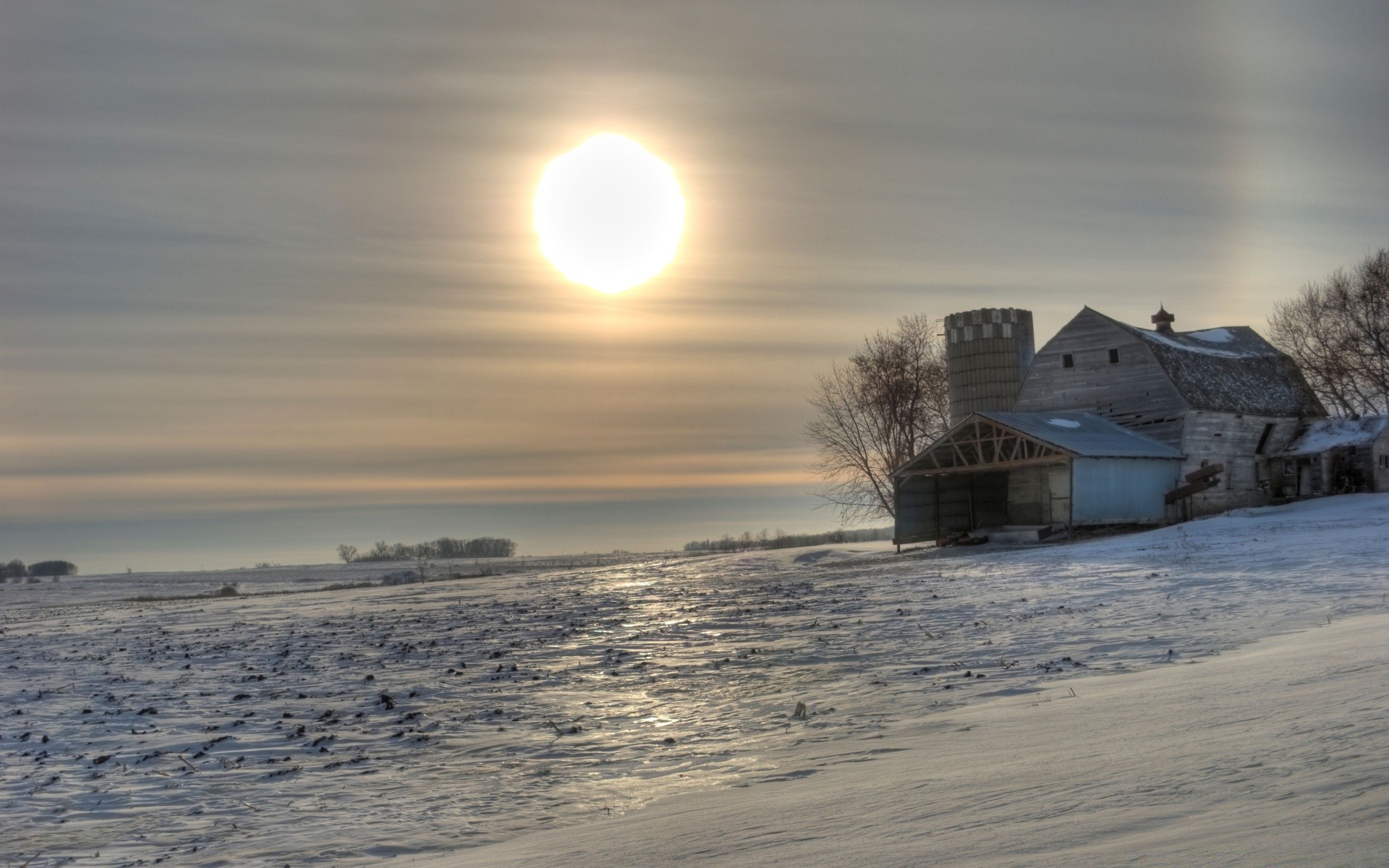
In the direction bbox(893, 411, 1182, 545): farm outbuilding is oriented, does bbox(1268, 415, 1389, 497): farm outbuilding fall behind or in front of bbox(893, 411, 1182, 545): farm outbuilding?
behind

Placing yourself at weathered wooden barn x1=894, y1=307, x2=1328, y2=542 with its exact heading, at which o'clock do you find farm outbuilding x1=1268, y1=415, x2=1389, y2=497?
The farm outbuilding is roughly at 7 o'clock from the weathered wooden barn.

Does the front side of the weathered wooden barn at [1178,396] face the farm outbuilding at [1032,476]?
yes

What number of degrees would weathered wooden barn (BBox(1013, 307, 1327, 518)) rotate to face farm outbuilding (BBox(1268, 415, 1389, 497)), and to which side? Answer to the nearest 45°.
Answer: approximately 135° to its left
